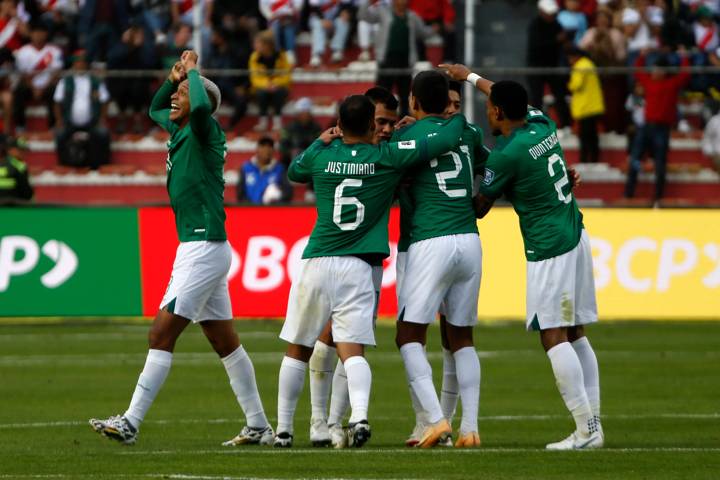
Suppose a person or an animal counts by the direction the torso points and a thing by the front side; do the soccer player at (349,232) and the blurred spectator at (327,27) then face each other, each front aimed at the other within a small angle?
yes

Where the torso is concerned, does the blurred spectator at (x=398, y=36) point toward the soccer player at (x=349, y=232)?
yes

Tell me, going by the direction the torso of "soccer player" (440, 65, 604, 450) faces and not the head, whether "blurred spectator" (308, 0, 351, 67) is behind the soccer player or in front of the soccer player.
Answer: in front

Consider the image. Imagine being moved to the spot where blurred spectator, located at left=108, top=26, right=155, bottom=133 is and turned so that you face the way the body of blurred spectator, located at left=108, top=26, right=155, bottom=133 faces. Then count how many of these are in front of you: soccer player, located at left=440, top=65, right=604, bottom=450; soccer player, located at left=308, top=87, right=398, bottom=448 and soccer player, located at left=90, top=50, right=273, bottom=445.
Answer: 3

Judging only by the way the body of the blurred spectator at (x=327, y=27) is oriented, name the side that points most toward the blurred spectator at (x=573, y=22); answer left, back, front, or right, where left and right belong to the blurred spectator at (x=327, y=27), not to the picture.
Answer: left

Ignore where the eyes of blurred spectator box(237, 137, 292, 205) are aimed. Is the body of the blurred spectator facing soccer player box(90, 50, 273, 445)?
yes

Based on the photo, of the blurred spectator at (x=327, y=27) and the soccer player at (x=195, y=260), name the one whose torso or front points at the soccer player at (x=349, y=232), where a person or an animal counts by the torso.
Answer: the blurred spectator
